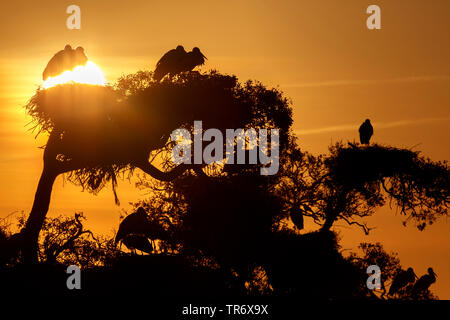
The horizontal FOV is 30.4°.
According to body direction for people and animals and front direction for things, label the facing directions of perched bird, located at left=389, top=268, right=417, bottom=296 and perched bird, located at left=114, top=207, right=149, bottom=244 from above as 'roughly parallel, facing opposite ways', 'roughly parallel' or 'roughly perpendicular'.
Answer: roughly parallel

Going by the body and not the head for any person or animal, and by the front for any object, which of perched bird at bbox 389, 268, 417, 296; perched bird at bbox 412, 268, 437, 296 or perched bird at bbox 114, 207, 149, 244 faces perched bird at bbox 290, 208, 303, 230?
perched bird at bbox 114, 207, 149, 244

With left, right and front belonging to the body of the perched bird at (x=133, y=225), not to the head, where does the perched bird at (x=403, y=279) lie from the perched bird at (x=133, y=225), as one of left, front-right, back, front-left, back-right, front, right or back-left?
front

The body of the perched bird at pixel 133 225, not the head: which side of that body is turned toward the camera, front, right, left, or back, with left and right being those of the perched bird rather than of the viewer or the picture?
right

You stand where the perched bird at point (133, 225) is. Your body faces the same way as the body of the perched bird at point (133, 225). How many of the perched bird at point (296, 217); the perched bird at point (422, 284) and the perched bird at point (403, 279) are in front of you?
3

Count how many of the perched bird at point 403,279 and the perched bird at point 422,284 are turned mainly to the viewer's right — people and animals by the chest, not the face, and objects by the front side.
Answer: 2
